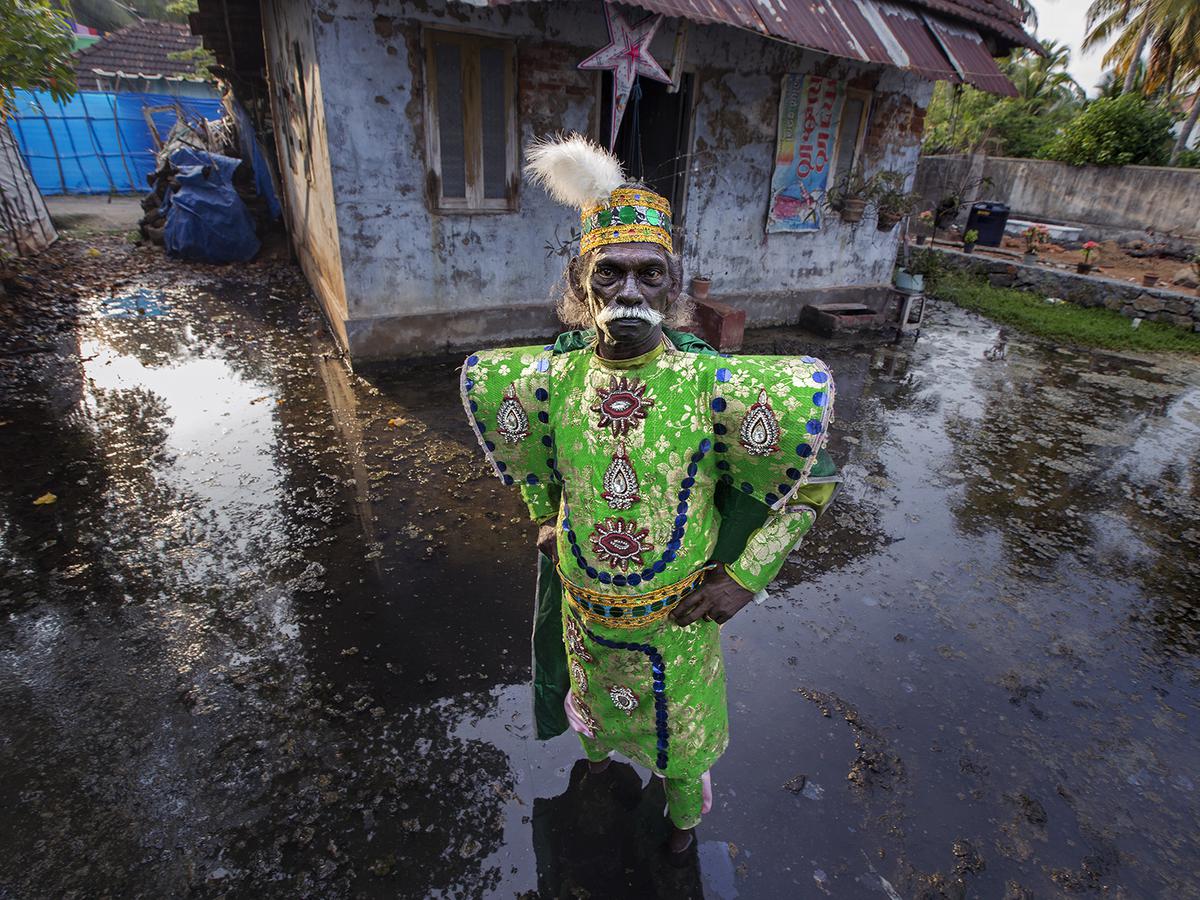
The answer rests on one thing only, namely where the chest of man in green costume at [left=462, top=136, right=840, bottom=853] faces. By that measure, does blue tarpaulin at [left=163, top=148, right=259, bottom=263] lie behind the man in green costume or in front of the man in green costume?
behind

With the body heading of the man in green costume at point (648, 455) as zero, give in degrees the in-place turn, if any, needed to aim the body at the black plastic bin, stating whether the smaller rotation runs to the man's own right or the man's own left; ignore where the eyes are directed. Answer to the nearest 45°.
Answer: approximately 135° to the man's own left

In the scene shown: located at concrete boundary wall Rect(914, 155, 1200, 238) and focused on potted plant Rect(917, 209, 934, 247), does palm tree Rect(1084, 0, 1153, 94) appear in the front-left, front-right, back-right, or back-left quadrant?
back-right

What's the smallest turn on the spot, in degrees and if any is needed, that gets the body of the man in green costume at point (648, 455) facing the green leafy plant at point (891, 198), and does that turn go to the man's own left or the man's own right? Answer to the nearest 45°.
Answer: approximately 180°

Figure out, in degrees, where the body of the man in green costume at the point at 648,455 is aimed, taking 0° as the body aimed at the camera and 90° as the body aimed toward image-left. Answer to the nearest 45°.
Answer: approximately 0°

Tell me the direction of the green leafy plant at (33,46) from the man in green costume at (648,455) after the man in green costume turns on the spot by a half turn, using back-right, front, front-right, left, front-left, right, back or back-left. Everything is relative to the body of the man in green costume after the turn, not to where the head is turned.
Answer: front-left

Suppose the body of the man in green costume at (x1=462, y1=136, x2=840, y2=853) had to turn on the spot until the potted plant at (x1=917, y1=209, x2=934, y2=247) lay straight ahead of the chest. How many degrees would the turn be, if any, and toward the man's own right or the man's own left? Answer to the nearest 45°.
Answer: approximately 180°

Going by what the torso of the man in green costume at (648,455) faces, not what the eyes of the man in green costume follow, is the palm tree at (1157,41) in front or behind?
behind

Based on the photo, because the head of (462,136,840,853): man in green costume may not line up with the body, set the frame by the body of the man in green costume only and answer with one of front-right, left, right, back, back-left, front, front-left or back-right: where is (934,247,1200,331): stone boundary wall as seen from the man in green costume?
back-left

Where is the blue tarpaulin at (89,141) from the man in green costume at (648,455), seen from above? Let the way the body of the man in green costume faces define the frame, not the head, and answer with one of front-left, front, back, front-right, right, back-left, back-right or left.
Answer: back-right

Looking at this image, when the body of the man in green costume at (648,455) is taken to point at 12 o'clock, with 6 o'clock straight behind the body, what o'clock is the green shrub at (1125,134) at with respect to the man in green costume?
The green shrub is roughly at 7 o'clock from the man in green costume.

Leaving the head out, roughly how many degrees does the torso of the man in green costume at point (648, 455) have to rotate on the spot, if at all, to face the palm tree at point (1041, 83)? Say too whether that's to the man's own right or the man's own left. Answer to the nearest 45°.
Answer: approximately 135° to the man's own left

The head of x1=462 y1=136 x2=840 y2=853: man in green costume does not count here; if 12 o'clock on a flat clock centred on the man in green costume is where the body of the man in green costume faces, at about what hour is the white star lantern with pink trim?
The white star lantern with pink trim is roughly at 6 o'clock from the man in green costume.
